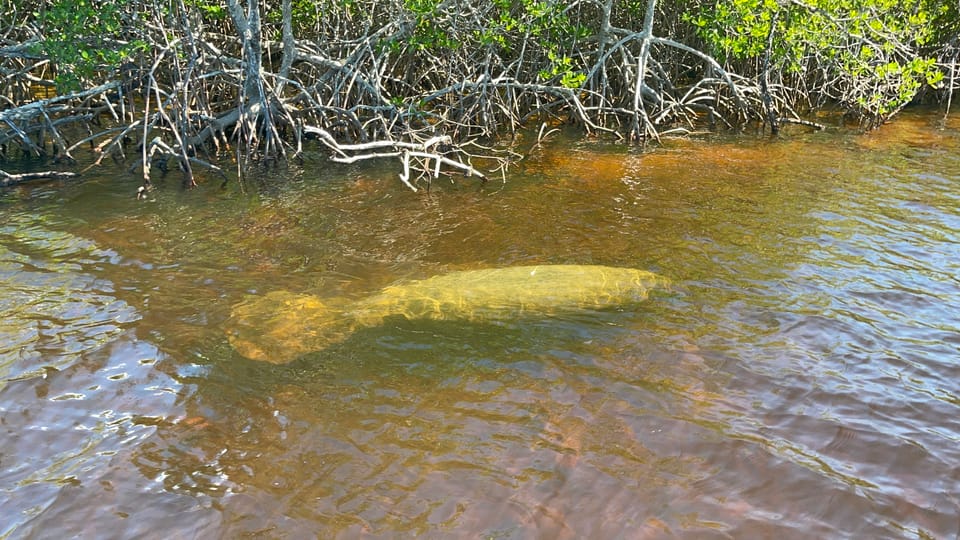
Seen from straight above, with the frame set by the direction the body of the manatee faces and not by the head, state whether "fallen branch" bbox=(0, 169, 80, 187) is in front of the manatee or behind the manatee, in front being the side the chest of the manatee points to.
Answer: behind

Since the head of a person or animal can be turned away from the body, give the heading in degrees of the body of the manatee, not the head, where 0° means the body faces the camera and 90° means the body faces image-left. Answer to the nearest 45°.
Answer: approximately 270°

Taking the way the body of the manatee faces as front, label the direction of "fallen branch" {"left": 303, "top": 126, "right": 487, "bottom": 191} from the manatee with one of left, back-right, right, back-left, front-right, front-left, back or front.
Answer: left

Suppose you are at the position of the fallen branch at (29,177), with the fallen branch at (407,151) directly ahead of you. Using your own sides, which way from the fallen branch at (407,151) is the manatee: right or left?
right

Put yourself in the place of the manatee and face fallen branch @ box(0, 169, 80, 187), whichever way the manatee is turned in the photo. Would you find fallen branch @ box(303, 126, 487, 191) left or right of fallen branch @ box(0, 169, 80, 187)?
right
